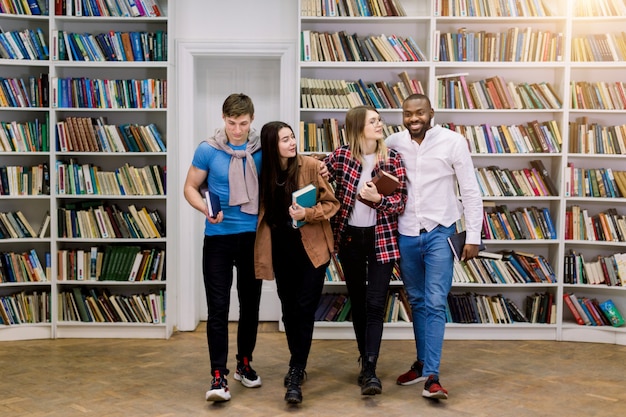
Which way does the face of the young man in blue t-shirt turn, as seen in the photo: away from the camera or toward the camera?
toward the camera

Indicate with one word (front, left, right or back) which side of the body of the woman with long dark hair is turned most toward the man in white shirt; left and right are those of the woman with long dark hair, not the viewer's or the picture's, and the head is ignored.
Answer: left

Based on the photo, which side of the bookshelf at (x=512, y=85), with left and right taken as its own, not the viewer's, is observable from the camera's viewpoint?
front

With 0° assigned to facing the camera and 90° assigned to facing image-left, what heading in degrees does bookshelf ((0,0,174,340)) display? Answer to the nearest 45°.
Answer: approximately 0°

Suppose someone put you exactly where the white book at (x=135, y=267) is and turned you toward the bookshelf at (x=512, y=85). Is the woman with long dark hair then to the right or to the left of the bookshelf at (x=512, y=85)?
right

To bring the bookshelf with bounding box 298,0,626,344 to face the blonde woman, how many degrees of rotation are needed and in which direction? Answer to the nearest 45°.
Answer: approximately 45° to its right

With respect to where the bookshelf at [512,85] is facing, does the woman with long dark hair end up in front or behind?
in front

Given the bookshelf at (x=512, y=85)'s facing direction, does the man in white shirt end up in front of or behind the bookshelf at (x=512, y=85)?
in front

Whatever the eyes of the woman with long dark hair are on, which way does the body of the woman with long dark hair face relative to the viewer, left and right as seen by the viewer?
facing the viewer
